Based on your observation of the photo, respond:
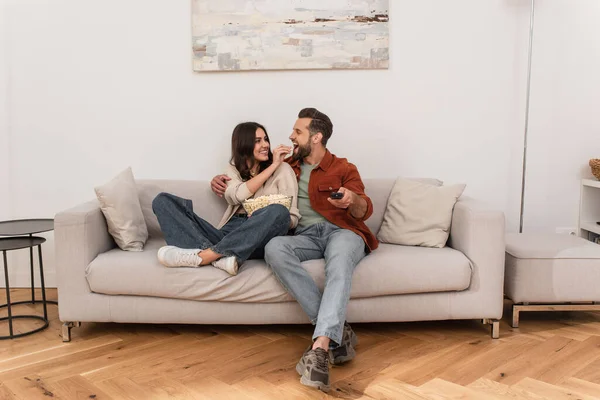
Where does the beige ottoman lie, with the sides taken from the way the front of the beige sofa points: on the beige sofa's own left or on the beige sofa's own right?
on the beige sofa's own left

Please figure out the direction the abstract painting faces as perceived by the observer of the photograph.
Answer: facing the viewer

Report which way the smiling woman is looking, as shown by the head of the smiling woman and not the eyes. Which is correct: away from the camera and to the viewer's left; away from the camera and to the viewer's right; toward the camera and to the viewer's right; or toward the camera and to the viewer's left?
toward the camera and to the viewer's right

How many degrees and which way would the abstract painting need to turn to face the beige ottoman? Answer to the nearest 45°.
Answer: approximately 45° to its left

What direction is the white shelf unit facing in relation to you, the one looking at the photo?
facing the viewer and to the left of the viewer

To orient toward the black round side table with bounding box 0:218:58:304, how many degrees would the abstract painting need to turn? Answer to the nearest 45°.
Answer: approximately 45° to its right

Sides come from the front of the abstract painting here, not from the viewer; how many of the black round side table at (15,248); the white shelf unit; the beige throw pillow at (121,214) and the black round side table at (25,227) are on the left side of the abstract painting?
1

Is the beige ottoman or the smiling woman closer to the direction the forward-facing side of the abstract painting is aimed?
the smiling woman

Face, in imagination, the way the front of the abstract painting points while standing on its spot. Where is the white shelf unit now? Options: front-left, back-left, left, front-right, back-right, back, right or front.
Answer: left

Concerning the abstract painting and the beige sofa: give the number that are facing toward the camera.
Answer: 2

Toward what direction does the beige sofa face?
toward the camera

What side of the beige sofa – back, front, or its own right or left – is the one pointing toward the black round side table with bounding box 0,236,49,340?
right

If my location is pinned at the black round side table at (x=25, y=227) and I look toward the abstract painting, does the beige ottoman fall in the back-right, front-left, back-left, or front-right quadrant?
front-right

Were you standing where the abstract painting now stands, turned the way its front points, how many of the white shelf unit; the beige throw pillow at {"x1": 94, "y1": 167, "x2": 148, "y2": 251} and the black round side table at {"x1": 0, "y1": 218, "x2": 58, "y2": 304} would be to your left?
1

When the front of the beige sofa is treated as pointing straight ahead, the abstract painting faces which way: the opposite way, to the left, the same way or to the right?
the same way
